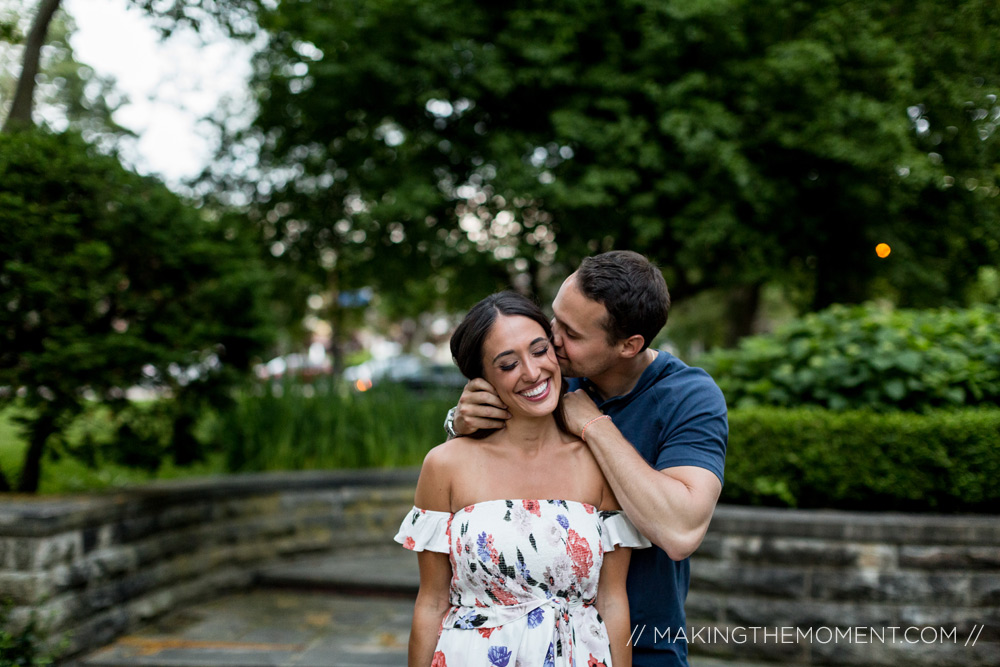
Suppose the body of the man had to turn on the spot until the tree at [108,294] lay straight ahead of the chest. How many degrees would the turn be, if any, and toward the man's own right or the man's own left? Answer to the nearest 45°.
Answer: approximately 90° to the man's own right

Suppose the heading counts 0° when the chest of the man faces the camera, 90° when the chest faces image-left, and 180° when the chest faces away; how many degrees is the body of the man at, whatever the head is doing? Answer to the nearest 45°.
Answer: approximately 45°

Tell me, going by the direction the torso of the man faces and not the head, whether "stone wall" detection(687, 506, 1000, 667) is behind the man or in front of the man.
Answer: behind

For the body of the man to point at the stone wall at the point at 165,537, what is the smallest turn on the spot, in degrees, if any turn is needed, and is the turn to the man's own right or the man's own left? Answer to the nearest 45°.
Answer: approximately 90° to the man's own right

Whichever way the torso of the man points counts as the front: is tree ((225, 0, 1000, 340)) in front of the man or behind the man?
behind

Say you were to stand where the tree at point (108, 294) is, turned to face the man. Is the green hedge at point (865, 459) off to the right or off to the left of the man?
left

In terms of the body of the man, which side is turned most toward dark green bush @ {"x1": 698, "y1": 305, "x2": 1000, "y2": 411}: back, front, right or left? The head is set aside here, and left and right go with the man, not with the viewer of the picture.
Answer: back

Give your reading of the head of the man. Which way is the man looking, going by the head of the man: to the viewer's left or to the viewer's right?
to the viewer's left
